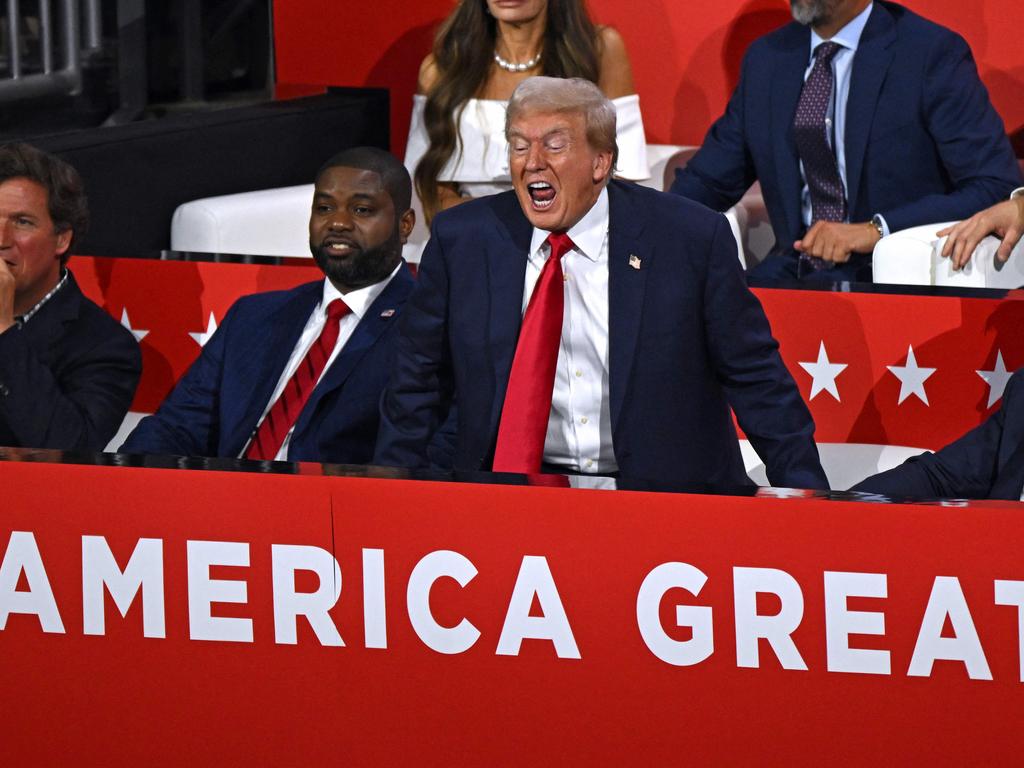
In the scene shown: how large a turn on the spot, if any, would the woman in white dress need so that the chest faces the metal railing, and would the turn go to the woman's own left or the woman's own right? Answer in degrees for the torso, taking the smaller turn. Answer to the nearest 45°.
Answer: approximately 135° to the woman's own right

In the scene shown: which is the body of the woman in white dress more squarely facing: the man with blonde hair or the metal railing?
the man with blonde hair

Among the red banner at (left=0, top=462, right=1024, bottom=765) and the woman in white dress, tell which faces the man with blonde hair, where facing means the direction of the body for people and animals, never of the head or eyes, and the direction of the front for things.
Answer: the woman in white dress

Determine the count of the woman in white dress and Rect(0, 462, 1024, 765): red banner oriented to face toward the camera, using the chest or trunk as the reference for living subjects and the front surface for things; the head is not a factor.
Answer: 2

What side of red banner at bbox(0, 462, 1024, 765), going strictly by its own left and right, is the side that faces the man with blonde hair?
back

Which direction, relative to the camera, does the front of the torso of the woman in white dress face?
toward the camera

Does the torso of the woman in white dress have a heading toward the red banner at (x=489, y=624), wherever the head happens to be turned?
yes

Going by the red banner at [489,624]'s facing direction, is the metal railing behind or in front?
behind

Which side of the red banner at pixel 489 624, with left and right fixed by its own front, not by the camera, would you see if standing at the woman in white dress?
back

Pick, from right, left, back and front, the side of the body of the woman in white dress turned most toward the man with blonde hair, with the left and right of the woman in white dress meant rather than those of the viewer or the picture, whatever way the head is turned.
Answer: front

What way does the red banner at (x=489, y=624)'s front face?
toward the camera

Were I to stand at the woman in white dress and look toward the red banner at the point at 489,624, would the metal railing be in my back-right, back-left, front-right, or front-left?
back-right

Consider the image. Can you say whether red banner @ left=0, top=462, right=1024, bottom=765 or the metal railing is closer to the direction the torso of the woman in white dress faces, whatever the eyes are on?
the red banner
